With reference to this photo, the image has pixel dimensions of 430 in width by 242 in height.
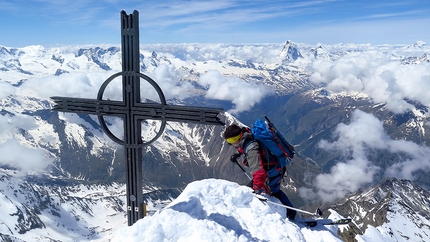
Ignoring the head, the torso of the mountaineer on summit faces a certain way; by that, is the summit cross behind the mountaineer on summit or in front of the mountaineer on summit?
in front

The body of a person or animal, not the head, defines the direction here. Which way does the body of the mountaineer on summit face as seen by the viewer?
to the viewer's left
